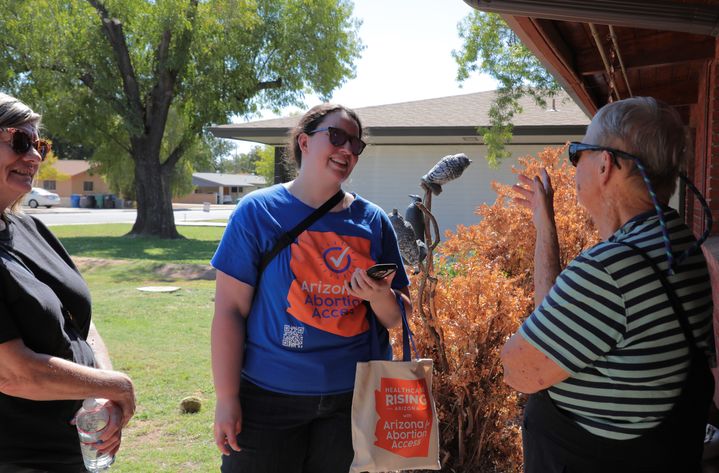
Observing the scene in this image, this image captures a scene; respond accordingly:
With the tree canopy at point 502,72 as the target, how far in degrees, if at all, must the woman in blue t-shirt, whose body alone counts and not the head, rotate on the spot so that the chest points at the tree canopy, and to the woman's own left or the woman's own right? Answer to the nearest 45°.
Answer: approximately 135° to the woman's own left

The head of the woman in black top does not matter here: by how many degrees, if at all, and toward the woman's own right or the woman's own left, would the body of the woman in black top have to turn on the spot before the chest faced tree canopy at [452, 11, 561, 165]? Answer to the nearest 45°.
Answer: approximately 90° to the woman's own left

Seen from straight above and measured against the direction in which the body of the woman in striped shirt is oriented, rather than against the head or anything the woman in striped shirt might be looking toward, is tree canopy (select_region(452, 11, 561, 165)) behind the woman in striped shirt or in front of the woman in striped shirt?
in front

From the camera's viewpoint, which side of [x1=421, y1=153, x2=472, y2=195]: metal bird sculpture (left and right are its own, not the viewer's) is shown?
right

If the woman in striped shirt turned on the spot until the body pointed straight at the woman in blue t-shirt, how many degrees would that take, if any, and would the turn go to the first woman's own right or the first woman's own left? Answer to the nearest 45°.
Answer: approximately 45° to the first woman's own left

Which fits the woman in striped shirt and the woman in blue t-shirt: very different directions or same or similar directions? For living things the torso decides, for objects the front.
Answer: very different directions

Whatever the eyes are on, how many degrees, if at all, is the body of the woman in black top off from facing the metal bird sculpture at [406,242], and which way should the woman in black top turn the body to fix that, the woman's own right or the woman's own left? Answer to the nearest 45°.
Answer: approximately 90° to the woman's own left

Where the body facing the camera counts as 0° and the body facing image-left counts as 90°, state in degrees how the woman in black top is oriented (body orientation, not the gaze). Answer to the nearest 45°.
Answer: approximately 315°

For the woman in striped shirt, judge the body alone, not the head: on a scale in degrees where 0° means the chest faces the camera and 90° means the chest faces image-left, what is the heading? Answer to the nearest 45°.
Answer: approximately 135°

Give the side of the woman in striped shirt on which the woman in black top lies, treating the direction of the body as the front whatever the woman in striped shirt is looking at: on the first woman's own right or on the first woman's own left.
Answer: on the first woman's own left

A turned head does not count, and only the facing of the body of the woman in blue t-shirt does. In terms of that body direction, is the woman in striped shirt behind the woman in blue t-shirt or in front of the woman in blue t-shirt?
in front

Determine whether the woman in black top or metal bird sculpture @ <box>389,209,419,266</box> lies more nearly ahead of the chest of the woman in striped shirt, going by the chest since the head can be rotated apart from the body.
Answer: the metal bird sculpture
